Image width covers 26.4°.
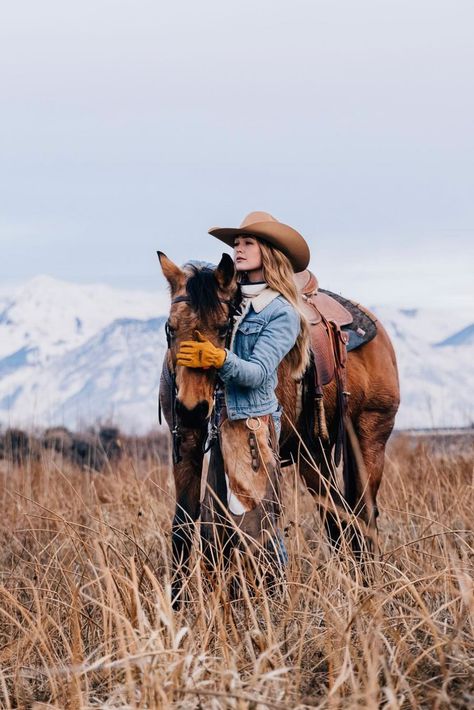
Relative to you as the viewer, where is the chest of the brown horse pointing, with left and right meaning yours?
facing the viewer and to the left of the viewer
